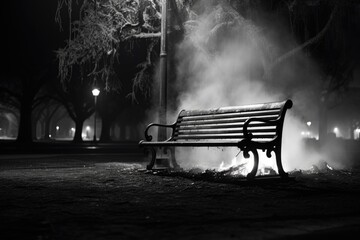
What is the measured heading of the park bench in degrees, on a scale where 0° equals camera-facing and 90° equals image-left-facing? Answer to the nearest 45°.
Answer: approximately 45°

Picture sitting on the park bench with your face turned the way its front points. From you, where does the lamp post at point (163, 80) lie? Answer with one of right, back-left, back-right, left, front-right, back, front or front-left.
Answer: right

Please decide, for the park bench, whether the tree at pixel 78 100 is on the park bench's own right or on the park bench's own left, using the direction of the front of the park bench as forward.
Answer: on the park bench's own right

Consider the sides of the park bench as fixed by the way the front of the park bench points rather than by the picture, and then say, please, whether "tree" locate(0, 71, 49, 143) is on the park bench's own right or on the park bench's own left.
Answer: on the park bench's own right
